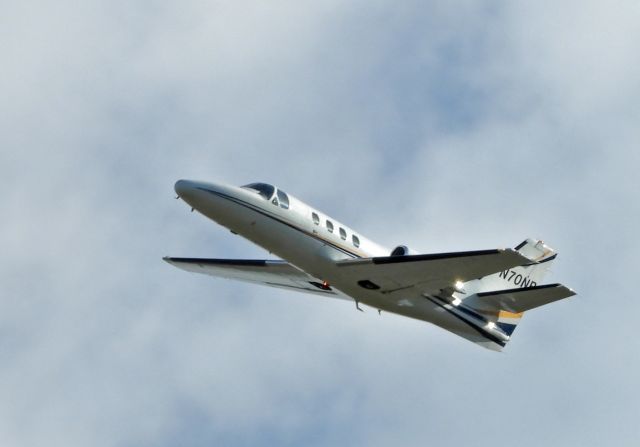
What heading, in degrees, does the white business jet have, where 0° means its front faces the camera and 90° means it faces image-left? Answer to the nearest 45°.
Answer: approximately 45°
